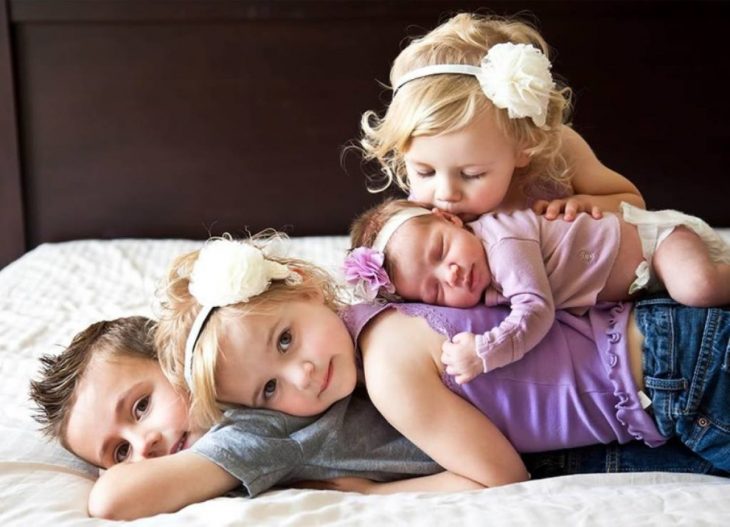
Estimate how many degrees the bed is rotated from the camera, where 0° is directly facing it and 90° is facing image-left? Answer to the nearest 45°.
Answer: approximately 0°
